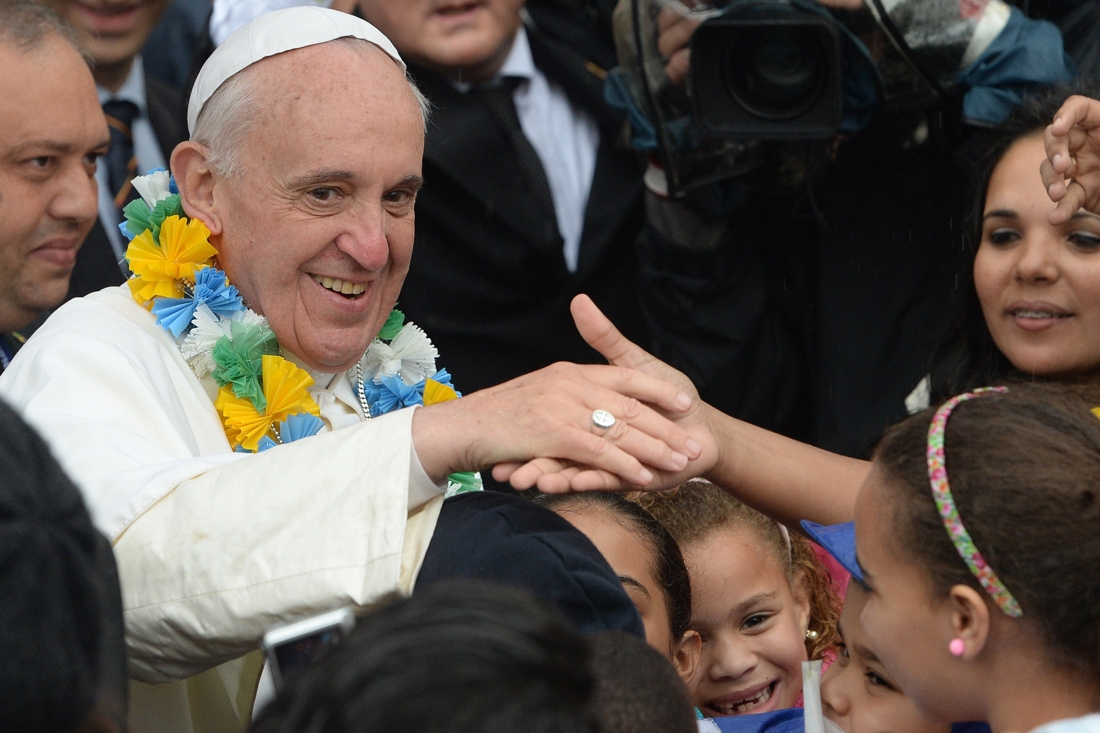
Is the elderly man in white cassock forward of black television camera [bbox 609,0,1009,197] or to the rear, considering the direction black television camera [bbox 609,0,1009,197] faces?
forward

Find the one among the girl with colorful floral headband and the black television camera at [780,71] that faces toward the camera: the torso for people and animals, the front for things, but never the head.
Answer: the black television camera

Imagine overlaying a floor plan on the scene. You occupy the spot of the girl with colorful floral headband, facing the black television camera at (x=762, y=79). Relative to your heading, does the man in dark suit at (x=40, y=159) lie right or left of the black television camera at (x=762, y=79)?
left

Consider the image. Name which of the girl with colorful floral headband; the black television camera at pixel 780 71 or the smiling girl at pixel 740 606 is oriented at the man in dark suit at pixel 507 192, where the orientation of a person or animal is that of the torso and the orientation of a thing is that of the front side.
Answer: the girl with colorful floral headband

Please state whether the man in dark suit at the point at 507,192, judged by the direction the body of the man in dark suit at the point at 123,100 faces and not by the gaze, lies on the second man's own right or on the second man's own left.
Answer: on the second man's own left

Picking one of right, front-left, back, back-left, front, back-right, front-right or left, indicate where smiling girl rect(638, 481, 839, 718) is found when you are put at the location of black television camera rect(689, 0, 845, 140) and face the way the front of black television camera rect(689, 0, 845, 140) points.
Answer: front

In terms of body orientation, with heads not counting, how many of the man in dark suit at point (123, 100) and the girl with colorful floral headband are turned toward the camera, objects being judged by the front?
1

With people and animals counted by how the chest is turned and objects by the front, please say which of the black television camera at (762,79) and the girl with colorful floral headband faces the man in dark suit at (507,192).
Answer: the girl with colorful floral headband

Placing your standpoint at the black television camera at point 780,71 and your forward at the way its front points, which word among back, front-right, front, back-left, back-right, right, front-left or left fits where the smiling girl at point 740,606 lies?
front

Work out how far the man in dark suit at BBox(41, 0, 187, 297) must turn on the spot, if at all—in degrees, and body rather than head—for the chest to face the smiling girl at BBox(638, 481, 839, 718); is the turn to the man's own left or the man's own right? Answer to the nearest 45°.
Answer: approximately 45° to the man's own left

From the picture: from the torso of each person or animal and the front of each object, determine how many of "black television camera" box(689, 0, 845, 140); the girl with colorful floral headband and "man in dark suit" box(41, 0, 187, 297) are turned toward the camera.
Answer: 2

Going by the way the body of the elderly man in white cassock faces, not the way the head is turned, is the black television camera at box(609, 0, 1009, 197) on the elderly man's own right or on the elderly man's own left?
on the elderly man's own left

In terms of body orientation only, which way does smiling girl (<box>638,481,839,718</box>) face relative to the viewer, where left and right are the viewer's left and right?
facing the viewer and to the left of the viewer

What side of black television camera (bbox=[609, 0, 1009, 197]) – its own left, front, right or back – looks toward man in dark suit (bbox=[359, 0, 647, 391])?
right

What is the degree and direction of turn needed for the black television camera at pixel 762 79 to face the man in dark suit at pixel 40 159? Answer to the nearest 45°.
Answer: approximately 90° to its right

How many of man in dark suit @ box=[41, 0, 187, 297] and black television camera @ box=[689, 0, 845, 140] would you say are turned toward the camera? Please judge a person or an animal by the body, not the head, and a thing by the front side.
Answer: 2

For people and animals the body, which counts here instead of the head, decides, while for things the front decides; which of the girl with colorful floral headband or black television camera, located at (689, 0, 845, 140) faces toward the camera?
the black television camera

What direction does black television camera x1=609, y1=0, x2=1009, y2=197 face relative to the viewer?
toward the camera

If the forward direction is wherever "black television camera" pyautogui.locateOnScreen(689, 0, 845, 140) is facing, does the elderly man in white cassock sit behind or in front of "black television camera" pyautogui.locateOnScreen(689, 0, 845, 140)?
in front
